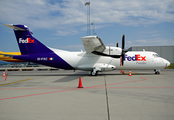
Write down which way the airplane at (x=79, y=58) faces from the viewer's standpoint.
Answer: facing to the right of the viewer
